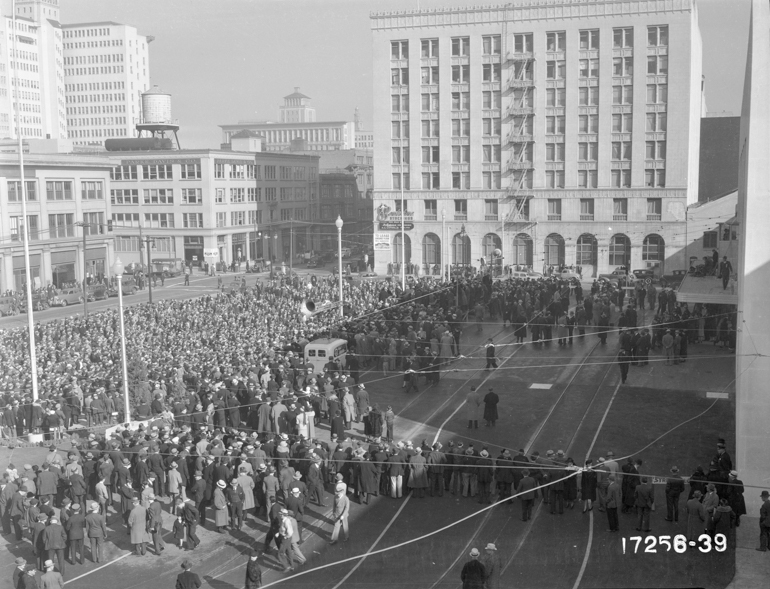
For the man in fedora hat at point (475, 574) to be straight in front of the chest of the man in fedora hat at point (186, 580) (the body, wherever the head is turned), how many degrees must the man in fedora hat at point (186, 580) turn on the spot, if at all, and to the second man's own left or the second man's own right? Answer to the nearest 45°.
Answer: approximately 90° to the second man's own right

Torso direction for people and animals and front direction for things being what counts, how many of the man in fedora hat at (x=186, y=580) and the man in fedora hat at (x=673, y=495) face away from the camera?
2

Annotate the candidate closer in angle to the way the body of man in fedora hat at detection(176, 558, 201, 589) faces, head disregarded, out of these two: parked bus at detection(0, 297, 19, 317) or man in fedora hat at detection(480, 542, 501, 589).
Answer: the parked bus

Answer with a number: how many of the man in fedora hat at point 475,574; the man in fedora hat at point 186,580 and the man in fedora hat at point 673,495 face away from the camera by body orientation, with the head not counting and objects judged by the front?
3

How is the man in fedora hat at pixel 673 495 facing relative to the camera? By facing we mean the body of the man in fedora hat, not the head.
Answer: away from the camera

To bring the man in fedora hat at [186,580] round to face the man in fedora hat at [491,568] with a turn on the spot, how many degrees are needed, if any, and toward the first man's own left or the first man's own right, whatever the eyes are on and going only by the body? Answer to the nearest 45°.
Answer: approximately 90° to the first man's own right

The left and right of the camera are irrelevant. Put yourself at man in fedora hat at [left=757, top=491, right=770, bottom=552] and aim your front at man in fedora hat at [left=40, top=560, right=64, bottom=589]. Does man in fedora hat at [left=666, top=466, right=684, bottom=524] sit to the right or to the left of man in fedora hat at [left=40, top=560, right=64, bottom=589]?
right

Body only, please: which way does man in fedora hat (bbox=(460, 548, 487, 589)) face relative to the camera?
away from the camera

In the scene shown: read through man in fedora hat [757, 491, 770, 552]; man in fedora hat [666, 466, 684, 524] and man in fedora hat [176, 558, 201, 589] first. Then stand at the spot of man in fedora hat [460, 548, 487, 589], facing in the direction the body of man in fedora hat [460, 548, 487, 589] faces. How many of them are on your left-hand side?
1

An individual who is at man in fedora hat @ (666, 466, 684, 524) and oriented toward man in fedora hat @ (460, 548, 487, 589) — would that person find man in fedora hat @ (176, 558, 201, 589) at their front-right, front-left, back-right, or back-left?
front-right

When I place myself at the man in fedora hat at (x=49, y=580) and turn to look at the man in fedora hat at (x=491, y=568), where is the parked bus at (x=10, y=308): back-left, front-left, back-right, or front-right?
back-left

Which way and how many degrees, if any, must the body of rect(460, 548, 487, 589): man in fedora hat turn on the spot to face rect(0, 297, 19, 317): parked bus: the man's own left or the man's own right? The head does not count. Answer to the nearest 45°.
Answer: approximately 45° to the man's own left

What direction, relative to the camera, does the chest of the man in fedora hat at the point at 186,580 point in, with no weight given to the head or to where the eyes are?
away from the camera

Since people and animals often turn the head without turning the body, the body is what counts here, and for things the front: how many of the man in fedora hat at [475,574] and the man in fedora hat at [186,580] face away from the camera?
2
